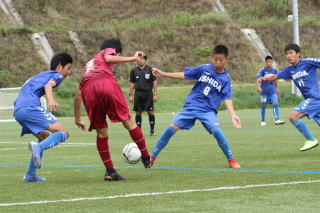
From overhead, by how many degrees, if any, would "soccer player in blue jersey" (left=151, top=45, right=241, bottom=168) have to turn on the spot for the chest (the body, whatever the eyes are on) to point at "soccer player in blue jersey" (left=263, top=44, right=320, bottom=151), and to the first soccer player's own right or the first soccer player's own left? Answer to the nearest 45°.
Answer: approximately 135° to the first soccer player's own left

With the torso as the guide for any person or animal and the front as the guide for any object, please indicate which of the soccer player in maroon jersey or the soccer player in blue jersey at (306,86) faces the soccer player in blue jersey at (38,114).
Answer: the soccer player in blue jersey at (306,86)

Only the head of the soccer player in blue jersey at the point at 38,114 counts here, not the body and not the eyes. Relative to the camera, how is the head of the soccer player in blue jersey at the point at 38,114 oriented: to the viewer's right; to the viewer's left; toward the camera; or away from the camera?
to the viewer's right

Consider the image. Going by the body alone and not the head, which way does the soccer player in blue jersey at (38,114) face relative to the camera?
to the viewer's right

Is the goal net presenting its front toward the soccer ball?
yes

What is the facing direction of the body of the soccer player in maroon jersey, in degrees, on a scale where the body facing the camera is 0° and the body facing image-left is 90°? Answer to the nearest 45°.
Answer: approximately 225°

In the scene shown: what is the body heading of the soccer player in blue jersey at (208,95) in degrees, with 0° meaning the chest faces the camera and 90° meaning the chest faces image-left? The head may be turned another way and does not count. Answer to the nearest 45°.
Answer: approximately 0°

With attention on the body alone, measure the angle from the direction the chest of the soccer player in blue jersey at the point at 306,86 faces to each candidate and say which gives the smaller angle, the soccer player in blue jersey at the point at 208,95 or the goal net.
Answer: the soccer player in blue jersey

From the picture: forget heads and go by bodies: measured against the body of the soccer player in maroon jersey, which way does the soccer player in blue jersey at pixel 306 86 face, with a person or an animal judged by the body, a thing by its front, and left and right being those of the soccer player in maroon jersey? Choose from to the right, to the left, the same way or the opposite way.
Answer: the opposite way

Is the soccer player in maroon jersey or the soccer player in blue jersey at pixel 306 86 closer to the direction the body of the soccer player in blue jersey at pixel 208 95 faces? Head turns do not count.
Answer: the soccer player in maroon jersey

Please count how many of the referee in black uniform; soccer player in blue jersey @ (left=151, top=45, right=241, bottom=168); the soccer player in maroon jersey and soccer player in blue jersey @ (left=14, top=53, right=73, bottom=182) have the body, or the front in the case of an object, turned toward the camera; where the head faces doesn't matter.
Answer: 2
